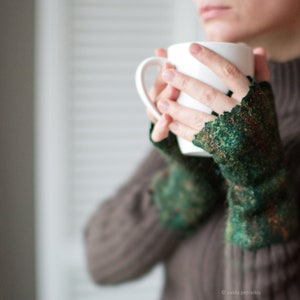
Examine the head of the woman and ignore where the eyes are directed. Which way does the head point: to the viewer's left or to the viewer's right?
to the viewer's left

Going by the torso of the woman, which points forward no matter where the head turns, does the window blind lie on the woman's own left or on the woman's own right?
on the woman's own right

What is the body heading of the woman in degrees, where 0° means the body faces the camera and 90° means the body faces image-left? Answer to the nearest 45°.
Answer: approximately 45°
